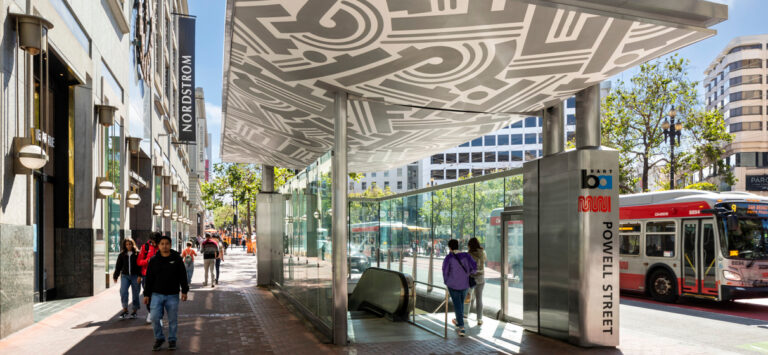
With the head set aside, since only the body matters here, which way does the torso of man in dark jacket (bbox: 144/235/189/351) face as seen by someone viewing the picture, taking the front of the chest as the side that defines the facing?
toward the camera

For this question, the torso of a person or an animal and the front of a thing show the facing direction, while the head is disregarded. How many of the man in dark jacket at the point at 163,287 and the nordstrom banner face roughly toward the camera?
2

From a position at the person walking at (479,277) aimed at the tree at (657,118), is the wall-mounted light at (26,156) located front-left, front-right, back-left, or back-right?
back-left

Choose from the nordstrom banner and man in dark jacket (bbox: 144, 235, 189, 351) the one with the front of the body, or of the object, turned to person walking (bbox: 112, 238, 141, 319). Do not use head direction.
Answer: the nordstrom banner

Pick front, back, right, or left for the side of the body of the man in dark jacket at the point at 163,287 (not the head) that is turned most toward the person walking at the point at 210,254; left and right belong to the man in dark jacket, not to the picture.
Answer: back

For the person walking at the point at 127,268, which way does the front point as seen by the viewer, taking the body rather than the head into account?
toward the camera

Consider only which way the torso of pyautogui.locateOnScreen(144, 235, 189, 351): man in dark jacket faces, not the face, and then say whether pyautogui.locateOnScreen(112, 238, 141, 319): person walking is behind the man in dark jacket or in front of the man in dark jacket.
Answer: behind

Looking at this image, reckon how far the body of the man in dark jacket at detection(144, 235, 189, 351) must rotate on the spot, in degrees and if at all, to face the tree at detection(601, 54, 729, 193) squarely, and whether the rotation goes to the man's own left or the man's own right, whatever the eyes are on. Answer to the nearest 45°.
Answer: approximately 135° to the man's own left

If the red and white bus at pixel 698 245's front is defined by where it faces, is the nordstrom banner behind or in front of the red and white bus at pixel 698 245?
behind

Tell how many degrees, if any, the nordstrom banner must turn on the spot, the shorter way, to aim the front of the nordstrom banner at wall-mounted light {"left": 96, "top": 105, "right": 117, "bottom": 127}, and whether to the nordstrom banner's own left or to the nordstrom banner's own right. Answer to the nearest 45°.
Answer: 0° — it already faces it
